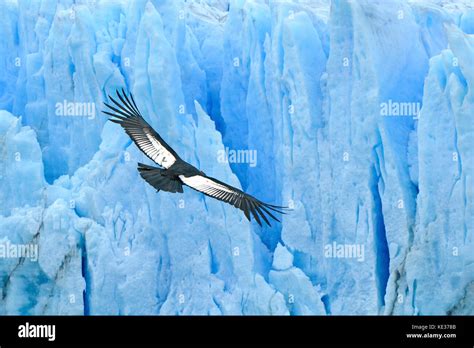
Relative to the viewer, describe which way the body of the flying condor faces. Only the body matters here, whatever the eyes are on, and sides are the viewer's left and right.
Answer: facing away from the viewer and to the right of the viewer
